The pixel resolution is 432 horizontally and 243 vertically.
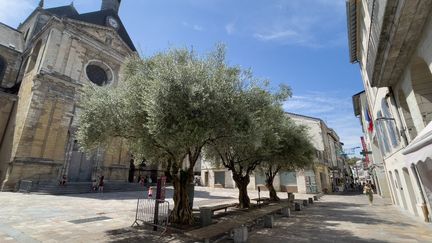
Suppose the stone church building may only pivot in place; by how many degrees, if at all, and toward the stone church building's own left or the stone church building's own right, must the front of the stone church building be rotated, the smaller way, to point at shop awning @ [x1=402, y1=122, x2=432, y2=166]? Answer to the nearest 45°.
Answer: approximately 45° to the stone church building's own right

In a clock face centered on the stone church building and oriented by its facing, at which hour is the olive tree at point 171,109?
The olive tree is roughly at 1 o'clock from the stone church building.

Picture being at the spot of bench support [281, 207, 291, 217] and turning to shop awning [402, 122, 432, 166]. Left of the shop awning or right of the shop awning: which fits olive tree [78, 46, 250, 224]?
right

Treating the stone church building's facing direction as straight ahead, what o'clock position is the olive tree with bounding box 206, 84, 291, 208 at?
The olive tree is roughly at 1 o'clock from the stone church building.

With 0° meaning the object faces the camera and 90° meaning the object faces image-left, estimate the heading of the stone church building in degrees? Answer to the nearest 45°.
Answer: approximately 315°
